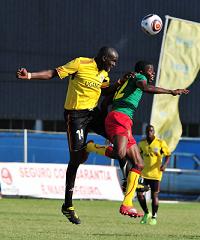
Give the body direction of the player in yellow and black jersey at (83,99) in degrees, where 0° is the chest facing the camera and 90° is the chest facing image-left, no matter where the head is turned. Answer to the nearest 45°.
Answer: approximately 315°

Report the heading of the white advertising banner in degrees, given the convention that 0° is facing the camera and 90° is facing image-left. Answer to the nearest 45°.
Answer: approximately 0°

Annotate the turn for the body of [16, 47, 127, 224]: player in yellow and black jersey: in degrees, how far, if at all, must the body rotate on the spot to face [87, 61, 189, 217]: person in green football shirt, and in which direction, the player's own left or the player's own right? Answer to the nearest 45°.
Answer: approximately 45° to the player's own left
